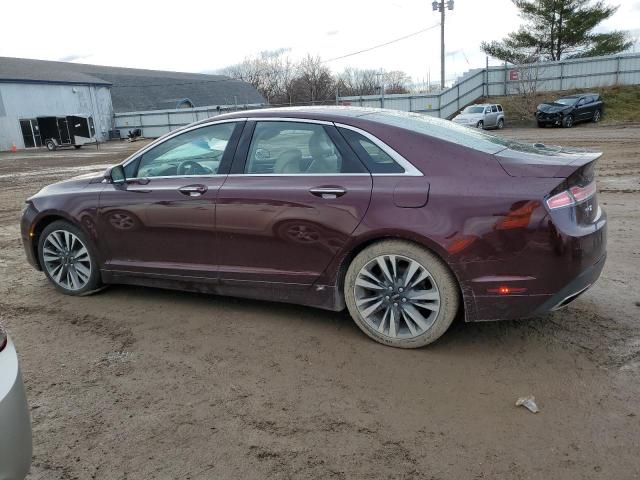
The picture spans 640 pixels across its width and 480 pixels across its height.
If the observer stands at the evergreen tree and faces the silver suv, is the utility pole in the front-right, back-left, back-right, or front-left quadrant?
front-right

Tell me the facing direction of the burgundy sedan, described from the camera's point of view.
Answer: facing away from the viewer and to the left of the viewer

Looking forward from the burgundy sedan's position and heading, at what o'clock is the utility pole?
The utility pole is roughly at 2 o'clock from the burgundy sedan.

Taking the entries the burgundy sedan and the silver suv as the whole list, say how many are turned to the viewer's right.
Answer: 0

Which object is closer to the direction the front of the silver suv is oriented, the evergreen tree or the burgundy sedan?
the burgundy sedan

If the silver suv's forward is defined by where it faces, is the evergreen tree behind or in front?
behind

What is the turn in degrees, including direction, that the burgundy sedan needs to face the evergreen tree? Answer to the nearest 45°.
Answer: approximately 90° to its right

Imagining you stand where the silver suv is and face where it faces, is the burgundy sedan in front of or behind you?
in front

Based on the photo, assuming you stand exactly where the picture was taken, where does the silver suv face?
facing the viewer and to the left of the viewer

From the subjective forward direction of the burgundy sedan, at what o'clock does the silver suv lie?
The silver suv is roughly at 2 o'clock from the burgundy sedan.

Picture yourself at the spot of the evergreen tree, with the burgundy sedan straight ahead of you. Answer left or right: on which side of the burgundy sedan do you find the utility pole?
right
